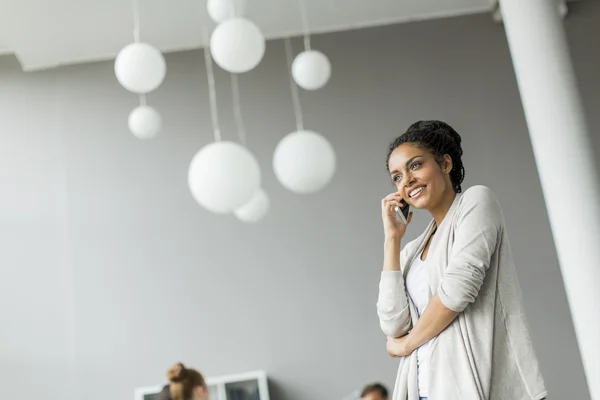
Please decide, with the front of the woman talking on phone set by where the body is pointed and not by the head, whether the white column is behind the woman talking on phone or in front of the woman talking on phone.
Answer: behind

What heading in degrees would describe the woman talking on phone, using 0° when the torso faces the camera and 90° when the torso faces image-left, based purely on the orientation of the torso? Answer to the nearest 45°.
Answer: approximately 45°

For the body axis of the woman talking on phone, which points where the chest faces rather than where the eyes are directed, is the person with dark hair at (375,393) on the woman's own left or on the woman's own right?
on the woman's own right

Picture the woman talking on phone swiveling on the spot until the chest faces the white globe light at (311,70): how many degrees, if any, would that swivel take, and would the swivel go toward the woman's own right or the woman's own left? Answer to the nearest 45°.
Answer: approximately 135° to the woman's own right

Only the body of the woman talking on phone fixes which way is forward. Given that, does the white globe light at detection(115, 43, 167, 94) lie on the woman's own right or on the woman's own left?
on the woman's own right

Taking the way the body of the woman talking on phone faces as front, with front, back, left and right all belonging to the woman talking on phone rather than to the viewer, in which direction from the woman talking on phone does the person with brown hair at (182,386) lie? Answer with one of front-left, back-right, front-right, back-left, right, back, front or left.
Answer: right
